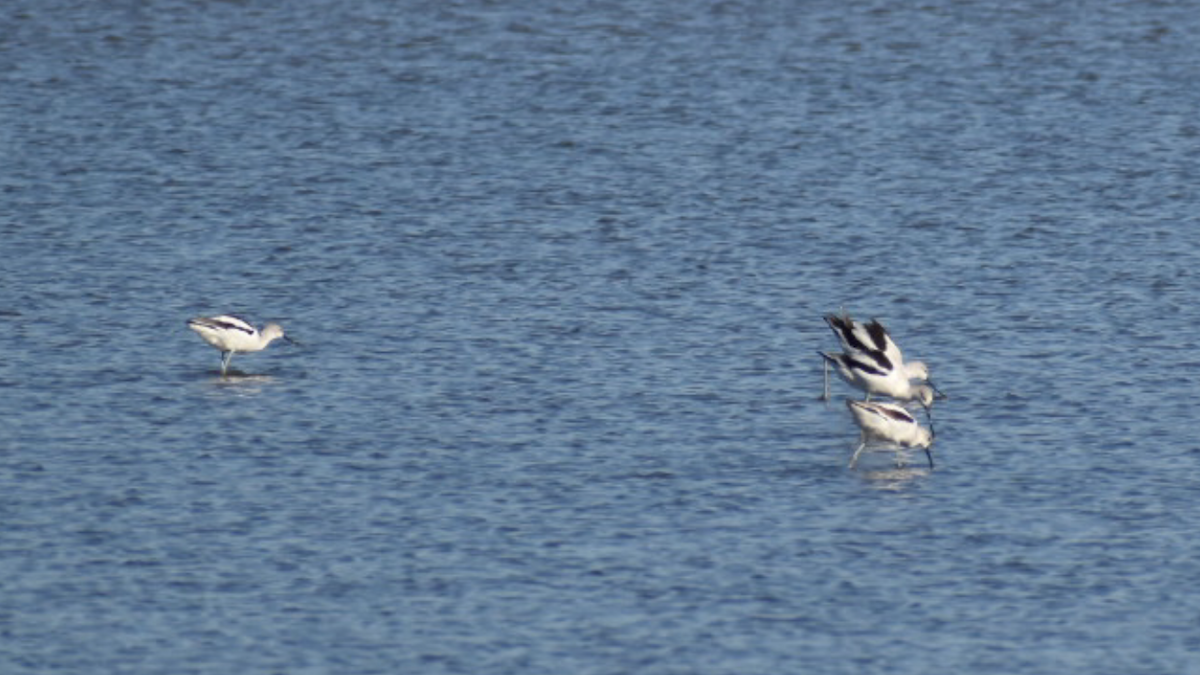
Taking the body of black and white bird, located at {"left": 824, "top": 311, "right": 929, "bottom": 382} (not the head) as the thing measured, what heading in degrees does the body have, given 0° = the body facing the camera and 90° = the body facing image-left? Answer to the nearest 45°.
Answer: approximately 270°

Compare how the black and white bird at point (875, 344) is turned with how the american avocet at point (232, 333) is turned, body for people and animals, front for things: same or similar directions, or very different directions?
same or similar directions

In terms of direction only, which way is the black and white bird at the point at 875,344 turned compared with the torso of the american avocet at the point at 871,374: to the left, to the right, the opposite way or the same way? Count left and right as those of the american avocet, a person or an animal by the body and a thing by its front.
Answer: the same way

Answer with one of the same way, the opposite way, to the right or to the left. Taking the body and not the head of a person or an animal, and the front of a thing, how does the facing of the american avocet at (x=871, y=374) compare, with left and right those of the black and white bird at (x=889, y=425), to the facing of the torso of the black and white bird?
the same way

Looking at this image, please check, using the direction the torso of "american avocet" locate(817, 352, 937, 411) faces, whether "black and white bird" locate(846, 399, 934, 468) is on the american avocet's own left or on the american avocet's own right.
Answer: on the american avocet's own right

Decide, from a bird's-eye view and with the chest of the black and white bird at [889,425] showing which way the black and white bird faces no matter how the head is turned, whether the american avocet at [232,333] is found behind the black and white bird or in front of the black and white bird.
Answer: behind

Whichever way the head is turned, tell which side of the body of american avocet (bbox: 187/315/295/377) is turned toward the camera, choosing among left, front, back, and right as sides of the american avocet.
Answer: right

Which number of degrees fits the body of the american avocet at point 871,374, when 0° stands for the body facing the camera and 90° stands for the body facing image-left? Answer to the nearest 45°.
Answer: approximately 270°

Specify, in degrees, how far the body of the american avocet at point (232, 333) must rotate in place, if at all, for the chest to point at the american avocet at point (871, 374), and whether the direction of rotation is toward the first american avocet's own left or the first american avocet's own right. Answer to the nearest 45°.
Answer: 0° — it already faces it

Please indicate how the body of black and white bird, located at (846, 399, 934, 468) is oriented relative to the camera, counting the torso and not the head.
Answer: to the viewer's right

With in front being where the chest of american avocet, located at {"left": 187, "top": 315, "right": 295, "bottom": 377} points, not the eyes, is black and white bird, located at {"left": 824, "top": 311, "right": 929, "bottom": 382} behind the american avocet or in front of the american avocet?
in front

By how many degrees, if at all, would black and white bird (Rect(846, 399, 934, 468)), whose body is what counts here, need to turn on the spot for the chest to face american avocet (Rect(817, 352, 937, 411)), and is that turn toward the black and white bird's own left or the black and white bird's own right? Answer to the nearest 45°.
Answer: approximately 90° to the black and white bird's own left
